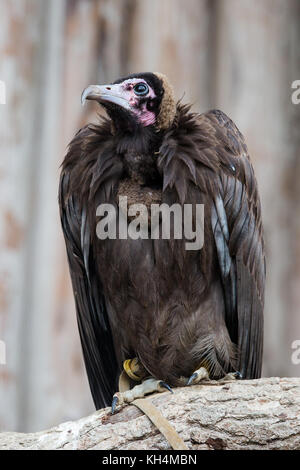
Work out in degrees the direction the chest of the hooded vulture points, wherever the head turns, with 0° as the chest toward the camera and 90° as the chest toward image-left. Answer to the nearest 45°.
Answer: approximately 0°
